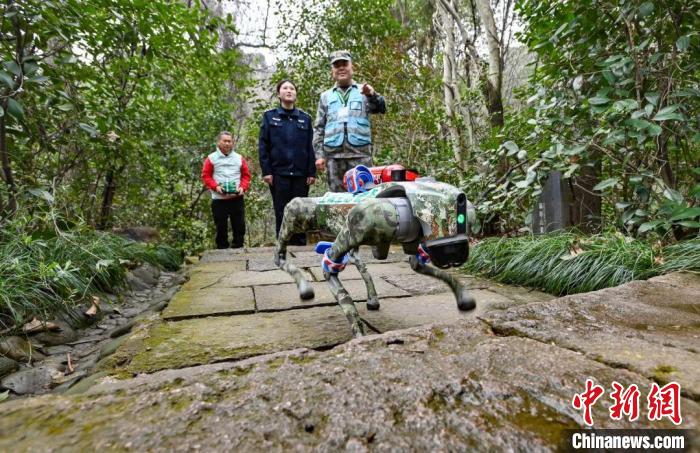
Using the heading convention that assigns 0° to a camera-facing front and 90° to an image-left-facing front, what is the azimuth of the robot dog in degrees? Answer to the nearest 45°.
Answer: approximately 315°

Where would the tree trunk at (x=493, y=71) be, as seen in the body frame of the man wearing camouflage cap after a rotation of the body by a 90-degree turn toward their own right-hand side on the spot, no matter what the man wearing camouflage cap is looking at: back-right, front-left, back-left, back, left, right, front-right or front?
back-right

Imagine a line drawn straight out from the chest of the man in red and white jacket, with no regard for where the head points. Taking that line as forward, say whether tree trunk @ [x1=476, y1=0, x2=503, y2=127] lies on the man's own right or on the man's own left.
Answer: on the man's own left

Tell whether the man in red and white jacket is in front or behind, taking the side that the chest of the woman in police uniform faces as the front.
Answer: behind

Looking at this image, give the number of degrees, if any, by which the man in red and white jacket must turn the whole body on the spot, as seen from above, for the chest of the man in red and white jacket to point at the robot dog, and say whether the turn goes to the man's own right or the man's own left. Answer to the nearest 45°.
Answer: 0° — they already face it

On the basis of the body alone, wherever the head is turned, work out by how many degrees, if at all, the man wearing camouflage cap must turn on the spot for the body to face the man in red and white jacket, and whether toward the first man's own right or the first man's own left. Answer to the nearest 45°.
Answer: approximately 135° to the first man's own right

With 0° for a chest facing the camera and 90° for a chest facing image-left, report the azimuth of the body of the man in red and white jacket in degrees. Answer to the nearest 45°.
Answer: approximately 0°

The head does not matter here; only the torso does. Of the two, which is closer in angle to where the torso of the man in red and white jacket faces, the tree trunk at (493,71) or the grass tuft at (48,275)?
the grass tuft

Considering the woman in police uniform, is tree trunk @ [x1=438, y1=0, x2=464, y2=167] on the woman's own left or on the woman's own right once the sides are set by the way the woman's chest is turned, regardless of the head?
on the woman's own left

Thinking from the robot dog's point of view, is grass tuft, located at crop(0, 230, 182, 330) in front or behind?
behind
